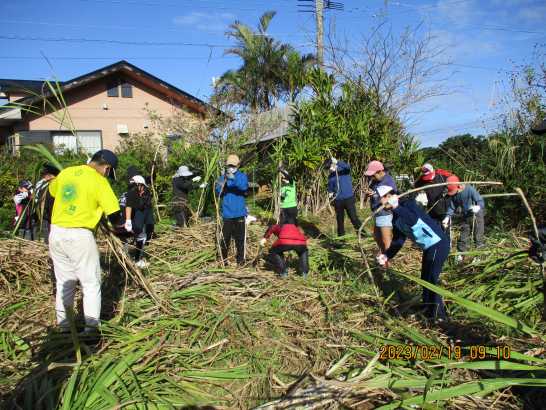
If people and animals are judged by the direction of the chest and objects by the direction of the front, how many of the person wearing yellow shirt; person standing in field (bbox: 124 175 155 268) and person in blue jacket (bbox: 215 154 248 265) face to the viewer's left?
0

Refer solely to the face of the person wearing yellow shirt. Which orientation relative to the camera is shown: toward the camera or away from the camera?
away from the camera

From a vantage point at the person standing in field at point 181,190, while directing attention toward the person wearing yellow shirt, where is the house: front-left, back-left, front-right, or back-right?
back-right

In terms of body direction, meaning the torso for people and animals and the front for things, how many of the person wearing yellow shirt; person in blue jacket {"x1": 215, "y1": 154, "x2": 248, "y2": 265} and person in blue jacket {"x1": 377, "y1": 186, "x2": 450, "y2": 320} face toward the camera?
1

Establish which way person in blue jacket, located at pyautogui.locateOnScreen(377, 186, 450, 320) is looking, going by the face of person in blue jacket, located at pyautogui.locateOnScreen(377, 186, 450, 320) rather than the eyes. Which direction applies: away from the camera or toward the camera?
toward the camera

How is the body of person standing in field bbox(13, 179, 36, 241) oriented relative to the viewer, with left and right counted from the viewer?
facing the viewer and to the left of the viewer

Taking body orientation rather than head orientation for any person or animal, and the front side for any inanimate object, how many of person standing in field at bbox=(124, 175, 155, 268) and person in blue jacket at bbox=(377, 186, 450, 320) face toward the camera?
1

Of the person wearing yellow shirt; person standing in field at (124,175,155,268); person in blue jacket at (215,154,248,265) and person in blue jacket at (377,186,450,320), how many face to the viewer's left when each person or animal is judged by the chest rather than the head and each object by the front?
1

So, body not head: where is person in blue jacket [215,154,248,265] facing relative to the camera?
toward the camera

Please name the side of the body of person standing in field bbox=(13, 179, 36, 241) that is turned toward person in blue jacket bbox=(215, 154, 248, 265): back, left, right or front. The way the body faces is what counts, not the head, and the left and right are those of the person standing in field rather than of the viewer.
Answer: left

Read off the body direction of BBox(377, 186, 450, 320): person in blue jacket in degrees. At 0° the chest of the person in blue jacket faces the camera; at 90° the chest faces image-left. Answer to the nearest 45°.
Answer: approximately 90°

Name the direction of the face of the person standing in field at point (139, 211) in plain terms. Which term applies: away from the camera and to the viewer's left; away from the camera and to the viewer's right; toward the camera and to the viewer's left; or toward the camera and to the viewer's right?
toward the camera and to the viewer's left

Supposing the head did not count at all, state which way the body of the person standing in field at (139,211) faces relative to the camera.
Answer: toward the camera

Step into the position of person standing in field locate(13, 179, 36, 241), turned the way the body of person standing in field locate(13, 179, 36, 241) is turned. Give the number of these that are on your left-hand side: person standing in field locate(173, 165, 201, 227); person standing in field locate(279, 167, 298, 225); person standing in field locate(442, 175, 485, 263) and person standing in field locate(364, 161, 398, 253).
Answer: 4

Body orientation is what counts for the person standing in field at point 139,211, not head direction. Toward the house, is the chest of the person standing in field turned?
no

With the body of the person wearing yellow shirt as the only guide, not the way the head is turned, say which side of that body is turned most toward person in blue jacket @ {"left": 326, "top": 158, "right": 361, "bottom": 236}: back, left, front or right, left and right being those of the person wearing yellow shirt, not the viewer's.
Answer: front

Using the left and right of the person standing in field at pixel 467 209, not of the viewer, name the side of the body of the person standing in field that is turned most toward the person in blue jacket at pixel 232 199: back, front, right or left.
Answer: front
